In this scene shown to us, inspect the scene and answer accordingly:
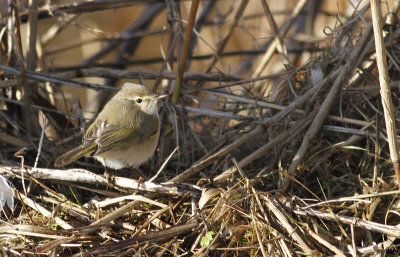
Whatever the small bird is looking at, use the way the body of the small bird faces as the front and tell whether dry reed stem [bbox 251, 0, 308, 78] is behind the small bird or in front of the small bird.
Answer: in front

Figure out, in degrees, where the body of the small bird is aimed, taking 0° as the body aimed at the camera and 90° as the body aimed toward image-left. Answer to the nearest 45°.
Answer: approximately 270°

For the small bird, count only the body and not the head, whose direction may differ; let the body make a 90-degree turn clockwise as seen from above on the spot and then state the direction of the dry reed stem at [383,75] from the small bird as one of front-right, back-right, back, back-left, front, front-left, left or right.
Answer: front-left

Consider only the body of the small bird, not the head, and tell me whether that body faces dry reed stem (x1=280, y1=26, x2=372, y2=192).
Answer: yes
